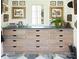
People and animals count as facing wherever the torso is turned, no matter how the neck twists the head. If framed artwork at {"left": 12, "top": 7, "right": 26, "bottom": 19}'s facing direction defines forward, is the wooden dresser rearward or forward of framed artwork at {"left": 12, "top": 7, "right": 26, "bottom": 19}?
forward

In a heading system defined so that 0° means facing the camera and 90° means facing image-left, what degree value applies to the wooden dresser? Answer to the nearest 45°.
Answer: approximately 0°

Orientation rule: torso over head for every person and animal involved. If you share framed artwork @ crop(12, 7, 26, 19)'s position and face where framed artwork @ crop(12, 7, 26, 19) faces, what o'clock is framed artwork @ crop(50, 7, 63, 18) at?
framed artwork @ crop(50, 7, 63, 18) is roughly at 9 o'clock from framed artwork @ crop(12, 7, 26, 19).

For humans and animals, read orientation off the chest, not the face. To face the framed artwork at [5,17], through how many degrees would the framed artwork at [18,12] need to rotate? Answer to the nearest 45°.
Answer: approximately 45° to its right

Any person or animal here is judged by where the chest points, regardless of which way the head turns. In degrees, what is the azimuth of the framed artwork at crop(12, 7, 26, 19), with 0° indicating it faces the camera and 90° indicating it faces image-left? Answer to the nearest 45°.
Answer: approximately 0°

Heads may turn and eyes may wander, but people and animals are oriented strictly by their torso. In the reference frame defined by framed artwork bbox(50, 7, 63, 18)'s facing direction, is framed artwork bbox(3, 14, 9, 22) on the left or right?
on its right
